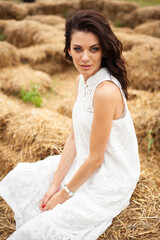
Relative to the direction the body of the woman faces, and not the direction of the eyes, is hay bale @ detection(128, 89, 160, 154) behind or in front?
behind

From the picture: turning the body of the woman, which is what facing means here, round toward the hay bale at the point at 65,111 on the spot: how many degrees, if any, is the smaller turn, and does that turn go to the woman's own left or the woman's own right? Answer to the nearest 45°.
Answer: approximately 135° to the woman's own right

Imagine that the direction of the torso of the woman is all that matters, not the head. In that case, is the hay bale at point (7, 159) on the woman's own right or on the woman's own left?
on the woman's own right

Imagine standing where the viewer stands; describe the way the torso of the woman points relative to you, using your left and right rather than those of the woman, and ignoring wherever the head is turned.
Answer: facing the viewer and to the left of the viewer

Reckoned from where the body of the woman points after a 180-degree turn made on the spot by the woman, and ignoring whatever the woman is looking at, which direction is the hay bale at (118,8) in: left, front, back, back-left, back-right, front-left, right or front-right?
front-left

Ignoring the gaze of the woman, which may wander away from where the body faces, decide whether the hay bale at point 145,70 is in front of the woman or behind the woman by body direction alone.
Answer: behind

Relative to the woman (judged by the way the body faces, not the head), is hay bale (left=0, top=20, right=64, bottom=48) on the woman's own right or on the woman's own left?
on the woman's own right

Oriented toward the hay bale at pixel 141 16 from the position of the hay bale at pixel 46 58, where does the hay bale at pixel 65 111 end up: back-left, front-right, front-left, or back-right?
back-right

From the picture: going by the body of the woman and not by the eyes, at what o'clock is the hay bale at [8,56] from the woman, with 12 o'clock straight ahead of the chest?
The hay bale is roughly at 4 o'clock from the woman.

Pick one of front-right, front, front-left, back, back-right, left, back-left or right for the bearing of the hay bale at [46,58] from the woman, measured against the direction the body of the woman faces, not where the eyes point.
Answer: back-right
